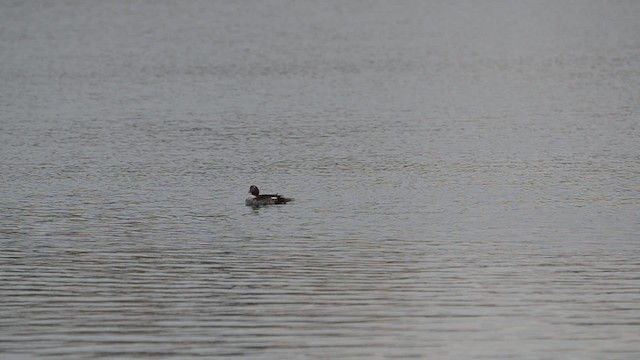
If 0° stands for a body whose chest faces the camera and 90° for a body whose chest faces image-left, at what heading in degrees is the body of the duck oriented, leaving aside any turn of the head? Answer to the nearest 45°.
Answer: approximately 90°
